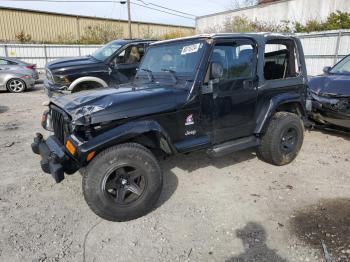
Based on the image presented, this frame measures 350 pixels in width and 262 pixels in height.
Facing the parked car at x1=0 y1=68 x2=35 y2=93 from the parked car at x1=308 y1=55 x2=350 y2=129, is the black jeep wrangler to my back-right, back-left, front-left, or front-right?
front-left

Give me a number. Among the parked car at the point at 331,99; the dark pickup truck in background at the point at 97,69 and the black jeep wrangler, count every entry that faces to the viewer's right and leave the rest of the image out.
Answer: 0

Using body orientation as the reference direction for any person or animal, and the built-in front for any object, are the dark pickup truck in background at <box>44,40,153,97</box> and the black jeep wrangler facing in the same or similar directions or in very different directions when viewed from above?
same or similar directions

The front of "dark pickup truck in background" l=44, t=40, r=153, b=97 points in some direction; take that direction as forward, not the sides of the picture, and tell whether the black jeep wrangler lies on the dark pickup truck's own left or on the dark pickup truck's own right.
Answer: on the dark pickup truck's own left

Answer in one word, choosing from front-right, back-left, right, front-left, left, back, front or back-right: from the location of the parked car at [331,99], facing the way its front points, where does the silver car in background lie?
front-right

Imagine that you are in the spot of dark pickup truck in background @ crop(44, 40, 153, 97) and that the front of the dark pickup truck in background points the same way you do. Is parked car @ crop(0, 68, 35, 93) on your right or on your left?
on your right

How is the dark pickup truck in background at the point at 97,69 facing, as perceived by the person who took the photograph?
facing the viewer and to the left of the viewer

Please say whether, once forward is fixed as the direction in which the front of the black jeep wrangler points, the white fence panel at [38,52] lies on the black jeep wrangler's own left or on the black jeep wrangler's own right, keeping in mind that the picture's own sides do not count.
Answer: on the black jeep wrangler's own right

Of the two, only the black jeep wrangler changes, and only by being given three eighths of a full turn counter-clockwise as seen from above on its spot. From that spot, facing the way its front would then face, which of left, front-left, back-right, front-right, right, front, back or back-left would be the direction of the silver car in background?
back-left
